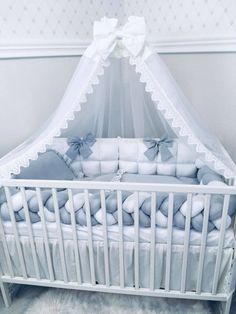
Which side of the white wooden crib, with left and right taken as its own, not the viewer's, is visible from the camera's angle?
front
